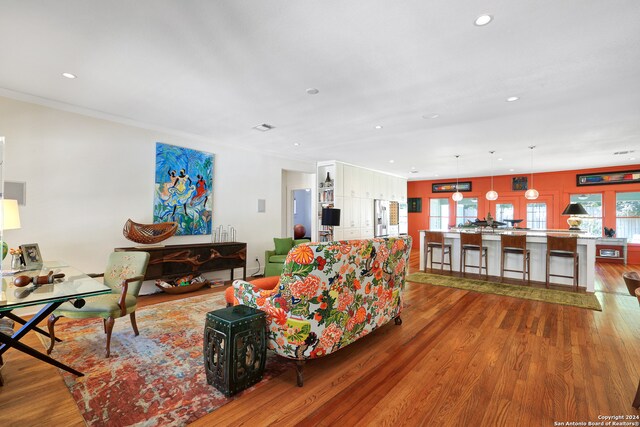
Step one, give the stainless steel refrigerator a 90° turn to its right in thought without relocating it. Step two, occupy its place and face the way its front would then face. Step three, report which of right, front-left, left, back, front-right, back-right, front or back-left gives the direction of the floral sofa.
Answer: front-left

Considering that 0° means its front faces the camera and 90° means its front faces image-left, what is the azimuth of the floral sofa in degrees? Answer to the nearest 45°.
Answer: approximately 135°

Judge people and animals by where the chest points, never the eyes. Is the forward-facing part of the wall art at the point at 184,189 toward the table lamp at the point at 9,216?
no

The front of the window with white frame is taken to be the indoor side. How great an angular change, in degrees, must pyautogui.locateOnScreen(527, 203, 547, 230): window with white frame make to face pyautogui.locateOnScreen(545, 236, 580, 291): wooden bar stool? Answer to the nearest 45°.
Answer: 0° — it already faces it

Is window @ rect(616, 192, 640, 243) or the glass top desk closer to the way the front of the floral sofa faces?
the glass top desk

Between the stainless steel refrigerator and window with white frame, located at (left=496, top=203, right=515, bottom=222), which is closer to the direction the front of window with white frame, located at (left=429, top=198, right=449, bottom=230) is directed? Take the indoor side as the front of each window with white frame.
the stainless steel refrigerator

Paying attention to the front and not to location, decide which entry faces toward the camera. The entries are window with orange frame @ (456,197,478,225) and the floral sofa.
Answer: the window with orange frame

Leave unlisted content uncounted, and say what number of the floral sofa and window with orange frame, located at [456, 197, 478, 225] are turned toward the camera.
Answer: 1

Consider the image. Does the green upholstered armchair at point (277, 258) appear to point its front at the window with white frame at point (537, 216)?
no

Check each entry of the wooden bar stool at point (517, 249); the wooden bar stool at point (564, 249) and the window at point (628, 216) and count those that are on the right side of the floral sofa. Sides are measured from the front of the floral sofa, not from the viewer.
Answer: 3

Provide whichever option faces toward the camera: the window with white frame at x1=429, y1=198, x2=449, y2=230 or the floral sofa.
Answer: the window with white frame

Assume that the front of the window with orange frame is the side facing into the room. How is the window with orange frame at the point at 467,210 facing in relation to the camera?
toward the camera

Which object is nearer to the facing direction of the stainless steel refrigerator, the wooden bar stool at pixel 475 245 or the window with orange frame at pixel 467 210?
the wooden bar stool

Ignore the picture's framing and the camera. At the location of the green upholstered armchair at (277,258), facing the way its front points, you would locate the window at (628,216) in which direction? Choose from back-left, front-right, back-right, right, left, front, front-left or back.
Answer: back-left

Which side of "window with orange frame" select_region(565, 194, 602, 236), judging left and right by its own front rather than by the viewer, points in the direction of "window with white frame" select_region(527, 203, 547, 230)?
right

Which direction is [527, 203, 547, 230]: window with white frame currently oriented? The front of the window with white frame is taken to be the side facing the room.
toward the camera

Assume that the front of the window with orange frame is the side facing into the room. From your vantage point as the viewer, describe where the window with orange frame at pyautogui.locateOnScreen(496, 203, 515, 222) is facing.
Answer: facing the viewer
